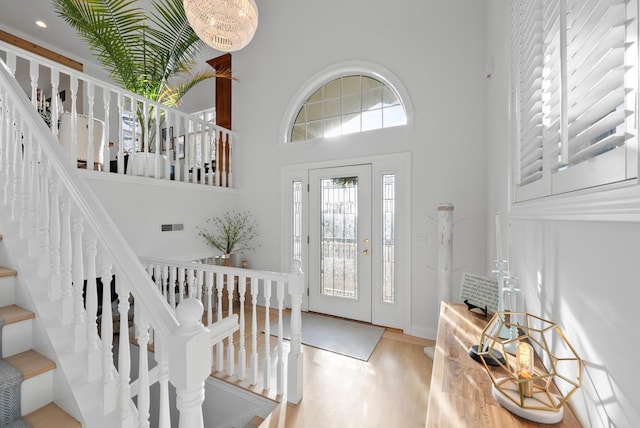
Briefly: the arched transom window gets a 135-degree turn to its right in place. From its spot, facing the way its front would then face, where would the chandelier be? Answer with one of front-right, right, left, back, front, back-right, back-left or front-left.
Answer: back-left

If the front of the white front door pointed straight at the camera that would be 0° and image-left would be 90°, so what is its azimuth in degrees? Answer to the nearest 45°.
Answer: approximately 45°

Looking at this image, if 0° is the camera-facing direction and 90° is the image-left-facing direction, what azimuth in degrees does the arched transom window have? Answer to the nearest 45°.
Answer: approximately 45°

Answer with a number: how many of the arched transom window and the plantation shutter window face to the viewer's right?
0

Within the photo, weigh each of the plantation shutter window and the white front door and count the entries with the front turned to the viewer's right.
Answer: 0

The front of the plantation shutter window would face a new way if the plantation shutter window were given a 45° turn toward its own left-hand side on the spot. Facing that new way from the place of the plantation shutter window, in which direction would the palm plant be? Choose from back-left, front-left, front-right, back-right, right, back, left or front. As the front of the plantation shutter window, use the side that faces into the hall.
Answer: right

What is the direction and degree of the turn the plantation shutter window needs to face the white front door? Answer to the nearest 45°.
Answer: approximately 90° to its right

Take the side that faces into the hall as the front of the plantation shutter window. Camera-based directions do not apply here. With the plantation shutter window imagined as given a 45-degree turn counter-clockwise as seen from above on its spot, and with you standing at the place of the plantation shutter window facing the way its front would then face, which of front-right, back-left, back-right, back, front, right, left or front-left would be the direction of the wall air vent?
right

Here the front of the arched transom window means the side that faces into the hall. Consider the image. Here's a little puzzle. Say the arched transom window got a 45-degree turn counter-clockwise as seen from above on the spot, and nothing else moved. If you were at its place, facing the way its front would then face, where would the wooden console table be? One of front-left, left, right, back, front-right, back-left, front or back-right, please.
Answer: front

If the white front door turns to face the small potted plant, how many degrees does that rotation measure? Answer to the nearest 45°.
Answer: approximately 45° to its right
